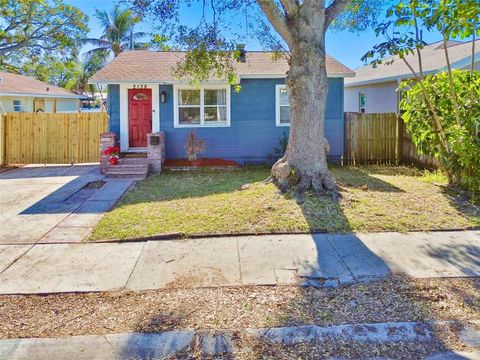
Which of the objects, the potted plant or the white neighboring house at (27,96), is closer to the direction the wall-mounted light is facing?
the potted plant

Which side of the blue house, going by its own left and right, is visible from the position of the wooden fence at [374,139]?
left

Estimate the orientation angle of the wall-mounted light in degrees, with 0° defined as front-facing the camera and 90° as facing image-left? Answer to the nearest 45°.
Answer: approximately 0°

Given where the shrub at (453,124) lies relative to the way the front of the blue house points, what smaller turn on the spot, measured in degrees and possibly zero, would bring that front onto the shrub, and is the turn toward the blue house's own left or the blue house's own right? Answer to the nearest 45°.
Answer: approximately 45° to the blue house's own left

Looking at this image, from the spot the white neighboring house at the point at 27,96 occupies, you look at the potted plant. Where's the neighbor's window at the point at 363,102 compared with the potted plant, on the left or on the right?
left

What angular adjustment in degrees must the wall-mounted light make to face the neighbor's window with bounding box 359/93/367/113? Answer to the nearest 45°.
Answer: approximately 135° to its left

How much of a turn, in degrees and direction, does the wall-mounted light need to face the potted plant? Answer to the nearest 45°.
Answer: approximately 45° to its right
